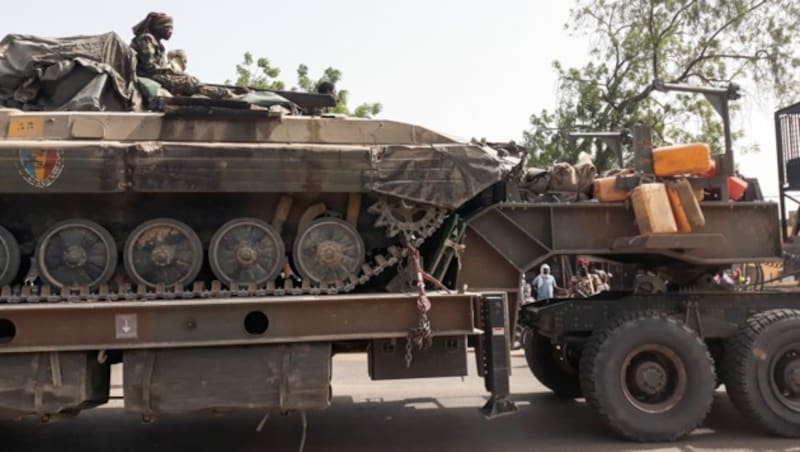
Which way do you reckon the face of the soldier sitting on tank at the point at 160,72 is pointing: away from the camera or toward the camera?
toward the camera

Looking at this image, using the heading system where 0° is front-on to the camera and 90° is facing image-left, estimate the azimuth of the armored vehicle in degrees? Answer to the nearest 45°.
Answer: approximately 270°

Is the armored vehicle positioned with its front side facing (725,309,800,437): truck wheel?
yes

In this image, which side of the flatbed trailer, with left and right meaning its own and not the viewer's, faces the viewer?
right

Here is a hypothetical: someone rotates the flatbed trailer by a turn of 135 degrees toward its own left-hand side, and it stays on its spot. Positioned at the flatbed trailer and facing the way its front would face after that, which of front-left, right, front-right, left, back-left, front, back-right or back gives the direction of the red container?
back-right

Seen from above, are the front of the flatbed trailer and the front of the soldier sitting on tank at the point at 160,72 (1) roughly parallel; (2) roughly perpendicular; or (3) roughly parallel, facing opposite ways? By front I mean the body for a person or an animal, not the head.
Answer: roughly parallel

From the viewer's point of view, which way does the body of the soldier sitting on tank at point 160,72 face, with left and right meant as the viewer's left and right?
facing to the right of the viewer

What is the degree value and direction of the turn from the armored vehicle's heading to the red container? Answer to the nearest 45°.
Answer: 0° — it already faces it

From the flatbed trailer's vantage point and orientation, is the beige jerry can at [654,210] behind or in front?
in front

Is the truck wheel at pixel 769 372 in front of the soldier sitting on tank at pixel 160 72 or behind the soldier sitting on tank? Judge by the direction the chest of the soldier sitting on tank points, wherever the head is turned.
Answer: in front
